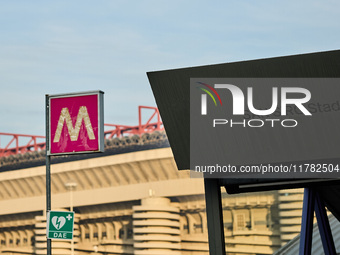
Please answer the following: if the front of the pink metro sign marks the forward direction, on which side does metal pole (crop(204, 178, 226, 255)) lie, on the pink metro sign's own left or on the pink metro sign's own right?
on the pink metro sign's own left

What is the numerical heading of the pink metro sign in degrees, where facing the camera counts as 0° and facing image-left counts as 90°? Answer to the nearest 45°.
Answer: approximately 45°
